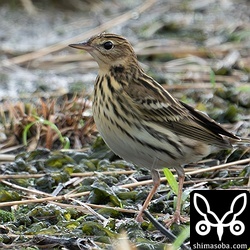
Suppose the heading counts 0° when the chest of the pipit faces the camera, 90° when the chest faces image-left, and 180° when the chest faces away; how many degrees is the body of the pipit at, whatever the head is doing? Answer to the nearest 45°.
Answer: approximately 90°
